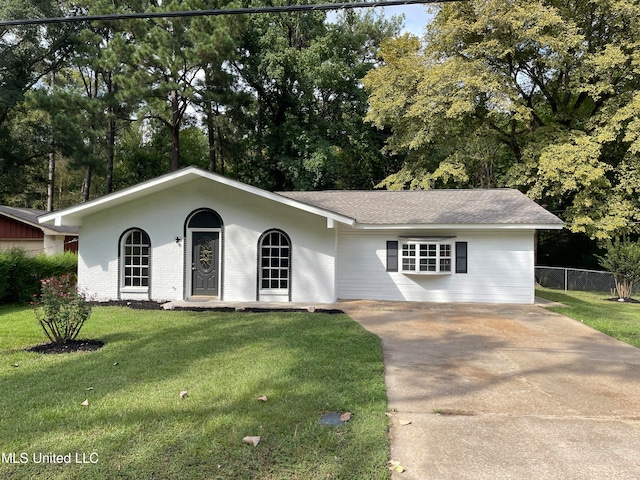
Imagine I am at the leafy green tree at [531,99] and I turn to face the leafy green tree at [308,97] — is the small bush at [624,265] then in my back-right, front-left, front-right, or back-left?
back-left

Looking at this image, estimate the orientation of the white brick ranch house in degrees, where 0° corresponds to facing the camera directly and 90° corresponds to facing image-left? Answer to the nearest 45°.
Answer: approximately 0°

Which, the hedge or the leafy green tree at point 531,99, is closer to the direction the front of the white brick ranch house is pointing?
the hedge

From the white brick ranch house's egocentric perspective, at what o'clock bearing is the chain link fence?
The chain link fence is roughly at 8 o'clock from the white brick ranch house.

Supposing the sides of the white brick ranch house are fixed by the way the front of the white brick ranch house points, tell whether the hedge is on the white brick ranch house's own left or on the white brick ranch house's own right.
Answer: on the white brick ranch house's own right

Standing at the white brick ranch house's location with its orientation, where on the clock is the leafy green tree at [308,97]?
The leafy green tree is roughly at 6 o'clock from the white brick ranch house.

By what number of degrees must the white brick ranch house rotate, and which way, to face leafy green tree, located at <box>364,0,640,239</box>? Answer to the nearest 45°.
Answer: approximately 135° to its left

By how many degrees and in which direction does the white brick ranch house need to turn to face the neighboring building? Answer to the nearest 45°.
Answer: approximately 135° to its right

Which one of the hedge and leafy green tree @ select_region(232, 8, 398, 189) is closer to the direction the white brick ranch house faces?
the hedge
